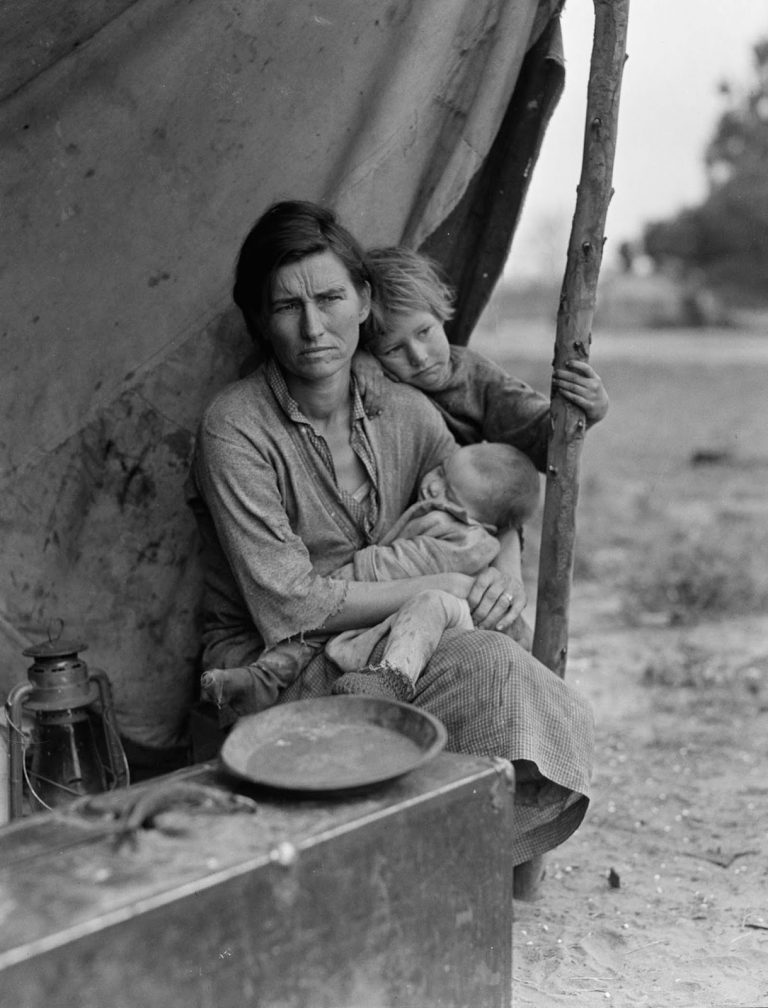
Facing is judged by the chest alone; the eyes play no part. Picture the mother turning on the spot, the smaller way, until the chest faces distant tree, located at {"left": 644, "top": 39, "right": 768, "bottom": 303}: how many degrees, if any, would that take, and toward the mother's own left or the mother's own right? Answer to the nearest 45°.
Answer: approximately 135° to the mother's own left

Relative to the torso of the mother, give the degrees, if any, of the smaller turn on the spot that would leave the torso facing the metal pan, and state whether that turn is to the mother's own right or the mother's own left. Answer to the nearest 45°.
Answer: approximately 45° to the mother's own right

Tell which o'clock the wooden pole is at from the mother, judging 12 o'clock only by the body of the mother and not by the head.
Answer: The wooden pole is roughly at 10 o'clock from the mother.

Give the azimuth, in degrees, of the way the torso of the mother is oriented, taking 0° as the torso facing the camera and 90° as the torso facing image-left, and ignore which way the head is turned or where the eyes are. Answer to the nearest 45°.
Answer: approximately 315°

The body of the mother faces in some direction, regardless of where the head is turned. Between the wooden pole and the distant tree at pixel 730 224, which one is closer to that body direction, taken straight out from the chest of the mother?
the wooden pole

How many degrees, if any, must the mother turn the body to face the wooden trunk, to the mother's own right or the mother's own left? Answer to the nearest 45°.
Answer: approximately 45° to the mother's own right

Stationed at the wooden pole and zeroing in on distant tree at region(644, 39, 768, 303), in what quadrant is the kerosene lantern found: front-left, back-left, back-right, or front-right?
back-left
